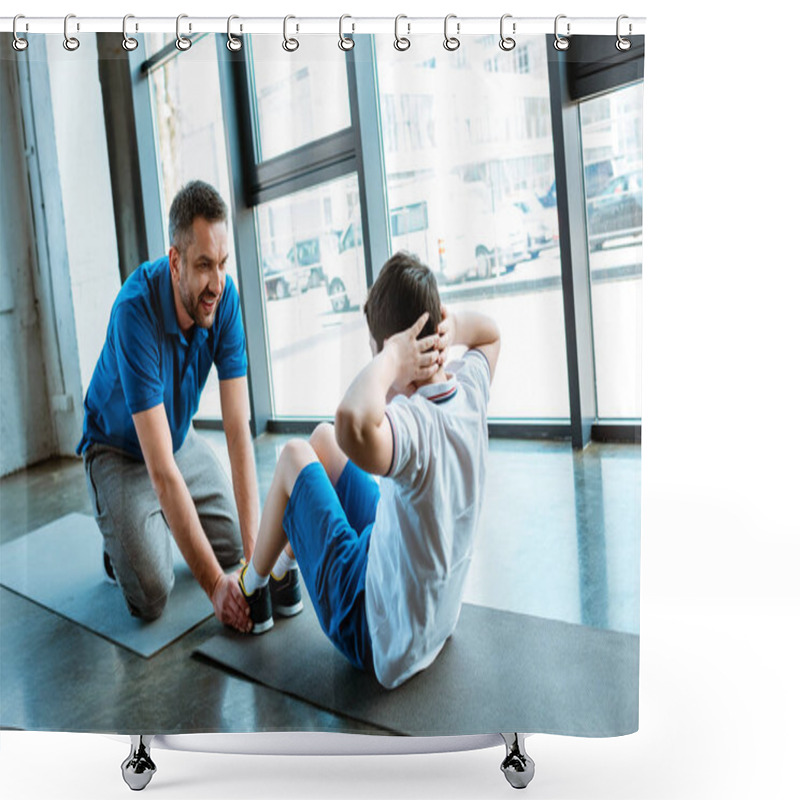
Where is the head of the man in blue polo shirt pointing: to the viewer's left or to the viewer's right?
to the viewer's right
